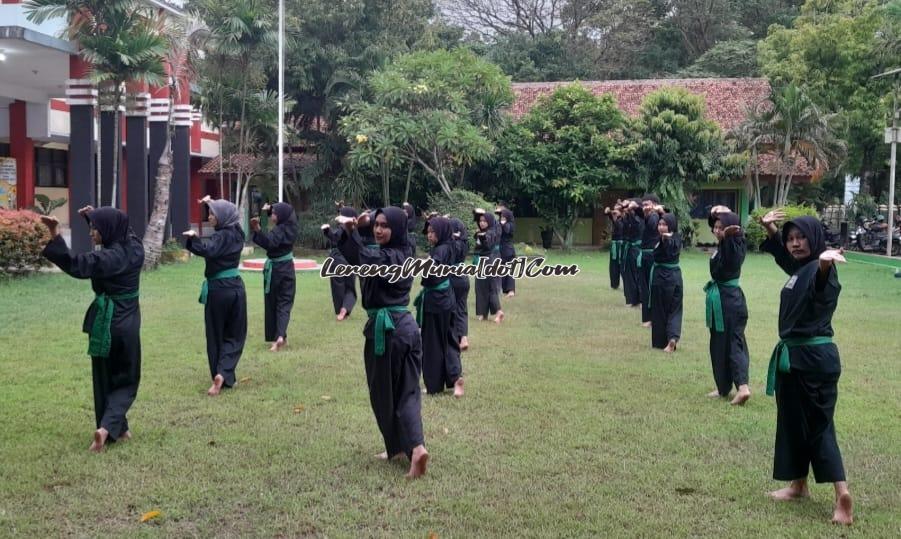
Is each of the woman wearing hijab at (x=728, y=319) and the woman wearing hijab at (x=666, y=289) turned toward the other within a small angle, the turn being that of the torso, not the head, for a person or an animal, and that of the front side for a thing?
no

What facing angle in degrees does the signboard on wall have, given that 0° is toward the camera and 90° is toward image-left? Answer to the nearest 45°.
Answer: approximately 315°

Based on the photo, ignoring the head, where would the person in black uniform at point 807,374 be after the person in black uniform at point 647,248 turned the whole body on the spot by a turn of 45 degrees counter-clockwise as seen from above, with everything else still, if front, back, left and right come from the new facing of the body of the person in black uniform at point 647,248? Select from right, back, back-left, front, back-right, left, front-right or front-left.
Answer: front

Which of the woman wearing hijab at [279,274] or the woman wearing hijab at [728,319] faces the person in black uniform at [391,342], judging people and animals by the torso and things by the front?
the woman wearing hijab at [728,319]

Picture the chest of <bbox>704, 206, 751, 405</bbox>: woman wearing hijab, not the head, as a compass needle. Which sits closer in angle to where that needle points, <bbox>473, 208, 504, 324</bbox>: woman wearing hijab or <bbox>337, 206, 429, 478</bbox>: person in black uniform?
the person in black uniform

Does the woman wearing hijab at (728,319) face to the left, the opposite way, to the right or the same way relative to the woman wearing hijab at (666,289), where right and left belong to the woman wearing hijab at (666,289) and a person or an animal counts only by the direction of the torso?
the same way

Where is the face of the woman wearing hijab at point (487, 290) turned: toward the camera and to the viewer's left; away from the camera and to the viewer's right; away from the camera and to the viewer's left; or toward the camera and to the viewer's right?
toward the camera and to the viewer's left

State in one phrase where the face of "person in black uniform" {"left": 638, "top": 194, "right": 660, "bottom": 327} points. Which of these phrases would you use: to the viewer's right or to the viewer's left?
to the viewer's left

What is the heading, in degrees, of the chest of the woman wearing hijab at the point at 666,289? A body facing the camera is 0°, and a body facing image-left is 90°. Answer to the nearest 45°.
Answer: approximately 45°

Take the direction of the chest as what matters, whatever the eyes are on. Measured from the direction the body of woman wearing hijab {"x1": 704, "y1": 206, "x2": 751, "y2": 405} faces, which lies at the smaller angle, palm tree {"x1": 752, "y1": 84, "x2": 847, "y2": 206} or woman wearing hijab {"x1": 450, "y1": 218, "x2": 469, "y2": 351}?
the woman wearing hijab

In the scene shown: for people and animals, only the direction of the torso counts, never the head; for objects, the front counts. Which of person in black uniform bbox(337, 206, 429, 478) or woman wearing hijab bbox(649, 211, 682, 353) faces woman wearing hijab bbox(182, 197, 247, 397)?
woman wearing hijab bbox(649, 211, 682, 353)

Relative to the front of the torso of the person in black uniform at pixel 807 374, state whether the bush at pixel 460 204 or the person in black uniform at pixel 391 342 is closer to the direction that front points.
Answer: the person in black uniform

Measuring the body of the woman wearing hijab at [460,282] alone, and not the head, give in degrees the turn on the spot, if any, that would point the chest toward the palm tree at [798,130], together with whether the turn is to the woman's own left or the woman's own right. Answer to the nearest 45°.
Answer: approximately 180°

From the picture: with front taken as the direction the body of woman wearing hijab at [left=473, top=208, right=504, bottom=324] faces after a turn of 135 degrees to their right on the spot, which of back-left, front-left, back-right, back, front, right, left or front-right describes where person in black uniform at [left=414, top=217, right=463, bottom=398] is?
back

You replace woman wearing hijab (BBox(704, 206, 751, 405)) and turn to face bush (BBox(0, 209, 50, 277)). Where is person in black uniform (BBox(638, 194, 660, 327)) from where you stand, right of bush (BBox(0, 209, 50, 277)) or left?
right

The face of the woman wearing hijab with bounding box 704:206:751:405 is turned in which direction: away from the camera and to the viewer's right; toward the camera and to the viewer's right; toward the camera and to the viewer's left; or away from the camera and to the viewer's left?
toward the camera and to the viewer's left
